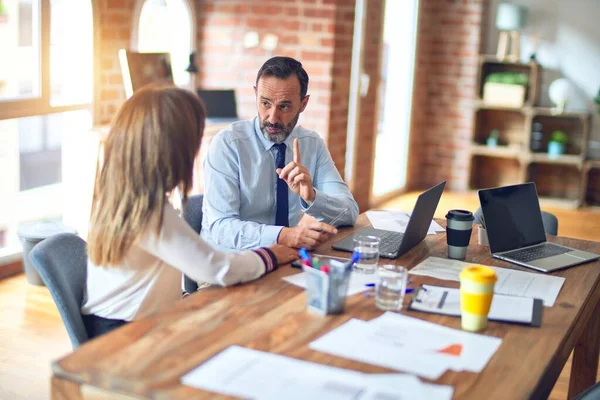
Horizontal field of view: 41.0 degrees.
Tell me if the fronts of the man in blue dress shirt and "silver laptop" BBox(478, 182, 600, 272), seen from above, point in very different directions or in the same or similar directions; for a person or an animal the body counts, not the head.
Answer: same or similar directions

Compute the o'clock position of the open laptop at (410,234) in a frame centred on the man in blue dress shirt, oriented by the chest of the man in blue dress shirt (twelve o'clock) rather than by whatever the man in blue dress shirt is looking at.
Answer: The open laptop is roughly at 10 o'clock from the man in blue dress shirt.

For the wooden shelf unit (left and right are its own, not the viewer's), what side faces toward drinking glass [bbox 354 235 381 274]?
front

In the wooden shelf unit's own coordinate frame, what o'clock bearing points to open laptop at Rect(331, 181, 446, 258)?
The open laptop is roughly at 12 o'clock from the wooden shelf unit.

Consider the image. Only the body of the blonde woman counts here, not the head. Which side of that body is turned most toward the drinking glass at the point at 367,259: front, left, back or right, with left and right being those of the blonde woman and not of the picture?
front

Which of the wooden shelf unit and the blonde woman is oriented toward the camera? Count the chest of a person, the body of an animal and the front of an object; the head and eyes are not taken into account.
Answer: the wooden shelf unit

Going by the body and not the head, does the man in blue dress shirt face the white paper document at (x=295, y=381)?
yes

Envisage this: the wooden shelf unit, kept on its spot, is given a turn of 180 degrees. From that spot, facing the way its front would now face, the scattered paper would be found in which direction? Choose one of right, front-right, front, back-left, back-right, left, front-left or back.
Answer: back

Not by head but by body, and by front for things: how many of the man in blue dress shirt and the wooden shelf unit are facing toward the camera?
2

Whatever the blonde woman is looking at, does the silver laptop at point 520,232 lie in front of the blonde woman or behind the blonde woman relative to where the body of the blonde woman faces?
in front

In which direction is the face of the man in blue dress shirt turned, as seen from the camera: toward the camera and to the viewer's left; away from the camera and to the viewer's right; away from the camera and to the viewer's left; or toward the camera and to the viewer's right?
toward the camera and to the viewer's left

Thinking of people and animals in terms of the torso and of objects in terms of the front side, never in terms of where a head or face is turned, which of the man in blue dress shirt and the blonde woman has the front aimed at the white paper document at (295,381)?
the man in blue dress shirt

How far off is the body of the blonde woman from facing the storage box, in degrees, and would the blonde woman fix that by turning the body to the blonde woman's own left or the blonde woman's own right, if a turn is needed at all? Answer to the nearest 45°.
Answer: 0° — they already face it

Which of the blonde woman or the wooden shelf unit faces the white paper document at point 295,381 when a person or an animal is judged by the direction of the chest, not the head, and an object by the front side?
the wooden shelf unit

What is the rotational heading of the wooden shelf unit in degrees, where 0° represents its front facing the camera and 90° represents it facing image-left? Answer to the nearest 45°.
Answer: approximately 0°

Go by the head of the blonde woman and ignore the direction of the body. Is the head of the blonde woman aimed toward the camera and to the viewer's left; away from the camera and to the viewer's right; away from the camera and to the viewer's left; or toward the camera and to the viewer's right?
away from the camera and to the viewer's right

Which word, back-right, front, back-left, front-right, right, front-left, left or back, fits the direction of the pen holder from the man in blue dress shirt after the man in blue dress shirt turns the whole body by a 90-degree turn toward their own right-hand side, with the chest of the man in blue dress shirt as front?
left

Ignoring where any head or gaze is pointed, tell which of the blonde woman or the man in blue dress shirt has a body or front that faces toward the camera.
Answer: the man in blue dress shirt

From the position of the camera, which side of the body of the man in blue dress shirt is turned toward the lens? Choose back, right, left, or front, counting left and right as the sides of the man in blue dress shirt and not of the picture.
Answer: front
